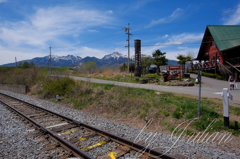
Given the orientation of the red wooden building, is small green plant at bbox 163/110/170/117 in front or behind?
in front

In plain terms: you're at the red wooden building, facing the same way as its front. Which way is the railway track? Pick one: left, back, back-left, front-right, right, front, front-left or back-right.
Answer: front-left

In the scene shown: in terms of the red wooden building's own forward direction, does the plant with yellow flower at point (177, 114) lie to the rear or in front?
in front

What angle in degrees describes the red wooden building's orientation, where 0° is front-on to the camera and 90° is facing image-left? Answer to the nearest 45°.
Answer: approximately 45°

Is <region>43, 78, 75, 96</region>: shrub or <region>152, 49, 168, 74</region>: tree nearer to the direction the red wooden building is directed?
the shrub

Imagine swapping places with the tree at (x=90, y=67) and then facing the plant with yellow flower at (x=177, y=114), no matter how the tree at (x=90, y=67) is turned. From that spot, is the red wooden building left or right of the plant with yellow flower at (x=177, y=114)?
left

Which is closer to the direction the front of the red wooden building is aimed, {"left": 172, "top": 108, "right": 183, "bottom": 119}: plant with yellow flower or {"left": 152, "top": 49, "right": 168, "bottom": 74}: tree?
the plant with yellow flower

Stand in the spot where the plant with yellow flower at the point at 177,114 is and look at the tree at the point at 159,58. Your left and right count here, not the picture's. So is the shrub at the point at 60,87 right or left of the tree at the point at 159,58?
left

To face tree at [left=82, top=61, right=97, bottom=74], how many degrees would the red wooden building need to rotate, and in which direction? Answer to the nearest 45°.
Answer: approximately 45° to its right
